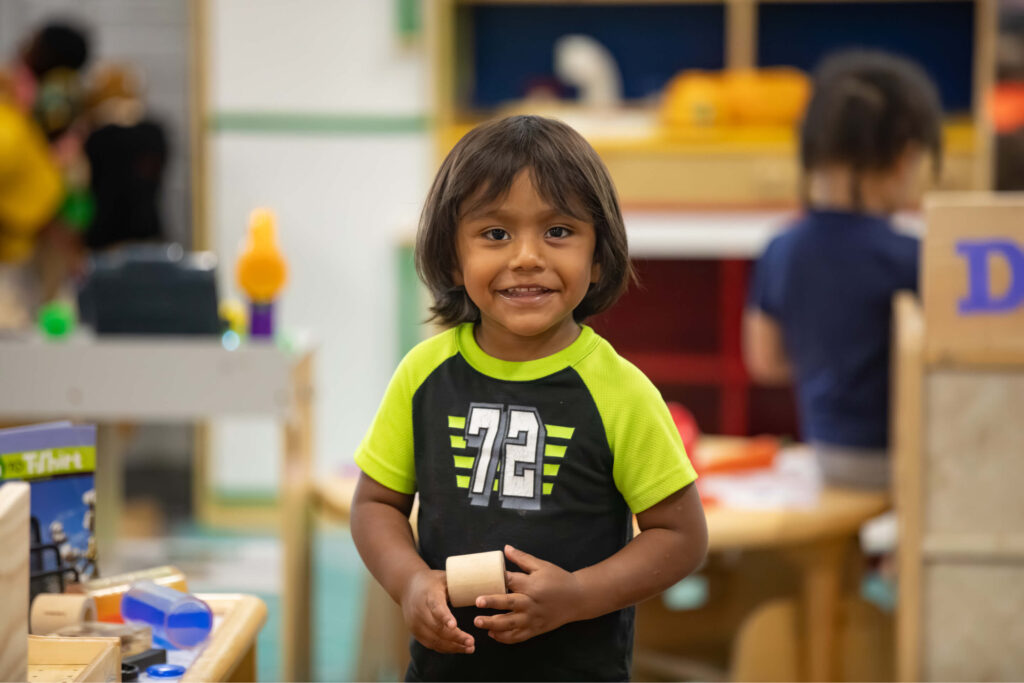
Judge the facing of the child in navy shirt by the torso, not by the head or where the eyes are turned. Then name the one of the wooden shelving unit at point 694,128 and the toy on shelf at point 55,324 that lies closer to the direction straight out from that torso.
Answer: the wooden shelving unit

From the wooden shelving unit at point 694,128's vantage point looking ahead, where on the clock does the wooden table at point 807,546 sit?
The wooden table is roughly at 12 o'clock from the wooden shelving unit.

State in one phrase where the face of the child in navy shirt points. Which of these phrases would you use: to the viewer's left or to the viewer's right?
to the viewer's right

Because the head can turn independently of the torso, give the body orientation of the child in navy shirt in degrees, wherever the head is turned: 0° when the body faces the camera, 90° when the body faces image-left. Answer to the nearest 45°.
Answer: approximately 225°

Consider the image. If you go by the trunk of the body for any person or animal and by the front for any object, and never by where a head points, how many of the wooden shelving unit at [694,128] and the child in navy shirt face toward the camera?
1

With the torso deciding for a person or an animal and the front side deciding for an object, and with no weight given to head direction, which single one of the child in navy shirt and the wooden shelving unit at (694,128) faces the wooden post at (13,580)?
the wooden shelving unit

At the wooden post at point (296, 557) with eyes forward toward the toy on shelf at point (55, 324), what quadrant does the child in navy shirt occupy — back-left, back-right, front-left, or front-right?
back-right

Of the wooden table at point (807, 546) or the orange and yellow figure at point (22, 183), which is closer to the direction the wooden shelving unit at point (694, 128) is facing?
the wooden table
